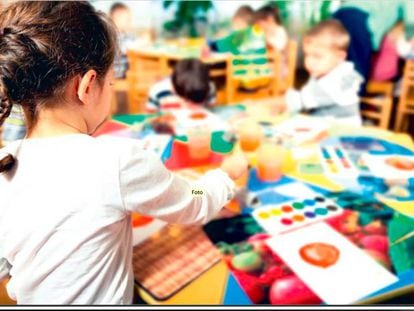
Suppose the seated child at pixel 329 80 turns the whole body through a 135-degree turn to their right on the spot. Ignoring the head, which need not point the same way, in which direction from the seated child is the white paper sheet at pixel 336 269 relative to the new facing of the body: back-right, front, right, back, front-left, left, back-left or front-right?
back

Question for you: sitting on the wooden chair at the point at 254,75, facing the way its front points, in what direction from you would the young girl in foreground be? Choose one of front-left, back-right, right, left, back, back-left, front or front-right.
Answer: back

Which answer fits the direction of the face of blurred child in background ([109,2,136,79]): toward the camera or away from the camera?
toward the camera

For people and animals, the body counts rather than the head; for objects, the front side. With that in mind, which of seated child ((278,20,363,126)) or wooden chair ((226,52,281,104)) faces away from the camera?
the wooden chair

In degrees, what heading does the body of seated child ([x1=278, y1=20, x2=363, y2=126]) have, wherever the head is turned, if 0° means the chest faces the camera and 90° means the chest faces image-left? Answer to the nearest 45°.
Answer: approximately 45°

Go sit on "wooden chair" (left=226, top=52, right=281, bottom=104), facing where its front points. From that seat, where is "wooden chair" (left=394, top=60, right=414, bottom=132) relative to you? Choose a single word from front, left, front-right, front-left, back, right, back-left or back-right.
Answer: right

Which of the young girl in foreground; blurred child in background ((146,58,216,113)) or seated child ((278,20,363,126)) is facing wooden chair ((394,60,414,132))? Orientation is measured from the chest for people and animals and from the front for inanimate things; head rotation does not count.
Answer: the young girl in foreground

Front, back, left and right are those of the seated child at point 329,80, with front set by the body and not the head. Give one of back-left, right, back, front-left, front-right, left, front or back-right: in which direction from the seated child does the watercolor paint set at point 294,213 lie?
front-left

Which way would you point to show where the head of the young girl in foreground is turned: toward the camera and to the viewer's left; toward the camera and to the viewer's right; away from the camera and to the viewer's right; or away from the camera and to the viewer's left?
away from the camera and to the viewer's right

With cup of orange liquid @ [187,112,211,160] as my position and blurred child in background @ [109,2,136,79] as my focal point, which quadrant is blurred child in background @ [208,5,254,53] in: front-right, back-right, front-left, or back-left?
front-right

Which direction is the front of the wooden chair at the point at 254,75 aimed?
away from the camera

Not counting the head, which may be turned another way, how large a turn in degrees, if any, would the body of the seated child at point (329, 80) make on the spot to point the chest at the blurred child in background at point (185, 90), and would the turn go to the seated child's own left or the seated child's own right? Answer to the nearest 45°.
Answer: approximately 45° to the seated child's own right

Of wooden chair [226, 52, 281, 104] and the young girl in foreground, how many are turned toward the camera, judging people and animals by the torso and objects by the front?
0
